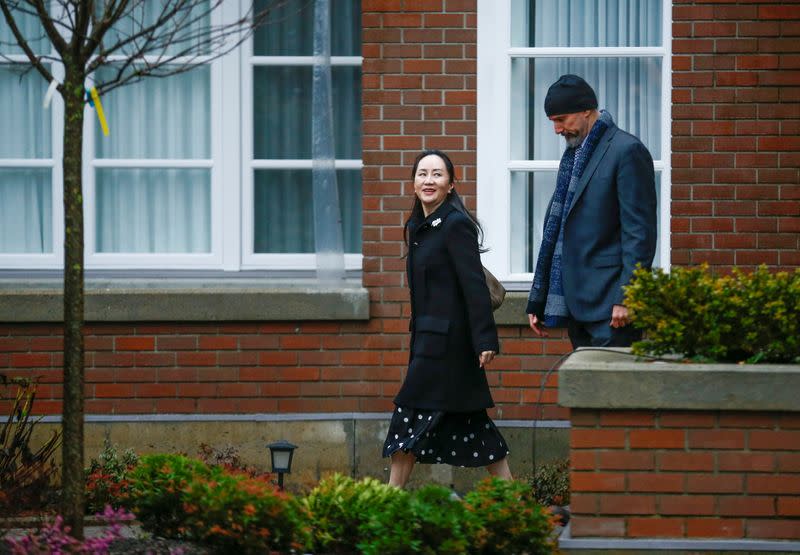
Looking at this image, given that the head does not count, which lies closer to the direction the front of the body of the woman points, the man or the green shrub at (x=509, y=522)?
the green shrub

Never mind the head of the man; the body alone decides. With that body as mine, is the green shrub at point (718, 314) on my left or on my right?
on my left

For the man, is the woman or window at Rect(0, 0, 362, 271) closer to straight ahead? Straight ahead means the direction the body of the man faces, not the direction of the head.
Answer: the woman

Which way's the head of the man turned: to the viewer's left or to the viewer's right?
to the viewer's left

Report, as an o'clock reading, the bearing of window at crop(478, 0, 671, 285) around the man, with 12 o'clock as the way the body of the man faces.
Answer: The window is roughly at 4 o'clock from the man.

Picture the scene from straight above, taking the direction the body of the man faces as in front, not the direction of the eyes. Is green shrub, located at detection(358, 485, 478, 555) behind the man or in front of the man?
in front

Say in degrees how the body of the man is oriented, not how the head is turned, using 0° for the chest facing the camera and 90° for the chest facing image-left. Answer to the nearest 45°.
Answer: approximately 45°
